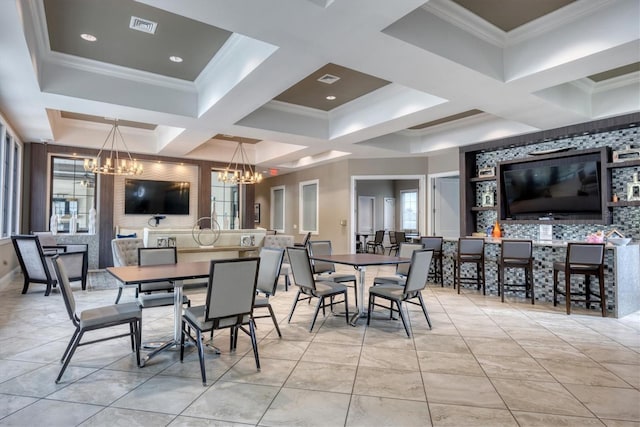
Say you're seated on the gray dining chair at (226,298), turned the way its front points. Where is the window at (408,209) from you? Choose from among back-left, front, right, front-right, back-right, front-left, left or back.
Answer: right

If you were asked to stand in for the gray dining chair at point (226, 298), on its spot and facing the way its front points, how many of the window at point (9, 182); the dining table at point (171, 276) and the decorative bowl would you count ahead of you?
2

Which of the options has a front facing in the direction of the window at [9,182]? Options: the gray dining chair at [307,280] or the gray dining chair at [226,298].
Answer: the gray dining chair at [226,298]

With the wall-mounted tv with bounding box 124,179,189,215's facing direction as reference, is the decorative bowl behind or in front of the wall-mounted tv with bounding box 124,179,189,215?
in front

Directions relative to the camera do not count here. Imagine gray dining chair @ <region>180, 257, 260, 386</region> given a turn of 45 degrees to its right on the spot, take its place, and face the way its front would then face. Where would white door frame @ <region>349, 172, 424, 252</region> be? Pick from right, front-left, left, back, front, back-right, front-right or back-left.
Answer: front-right

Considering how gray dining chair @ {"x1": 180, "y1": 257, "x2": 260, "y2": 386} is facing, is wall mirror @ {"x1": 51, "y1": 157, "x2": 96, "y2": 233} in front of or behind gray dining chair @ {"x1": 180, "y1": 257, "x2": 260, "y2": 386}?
in front

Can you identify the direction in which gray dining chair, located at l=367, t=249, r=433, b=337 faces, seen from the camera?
facing away from the viewer and to the left of the viewer

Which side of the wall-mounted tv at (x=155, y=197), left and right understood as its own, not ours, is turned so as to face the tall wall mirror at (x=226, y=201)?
left

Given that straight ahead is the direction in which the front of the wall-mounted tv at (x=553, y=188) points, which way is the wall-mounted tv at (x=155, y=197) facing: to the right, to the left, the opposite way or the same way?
to the left

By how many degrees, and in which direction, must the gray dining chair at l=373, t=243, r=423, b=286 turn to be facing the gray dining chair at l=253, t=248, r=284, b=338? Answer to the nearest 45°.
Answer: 0° — it already faces it

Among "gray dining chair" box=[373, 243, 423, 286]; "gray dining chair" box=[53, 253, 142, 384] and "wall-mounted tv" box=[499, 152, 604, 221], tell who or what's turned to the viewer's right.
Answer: "gray dining chair" box=[53, 253, 142, 384]

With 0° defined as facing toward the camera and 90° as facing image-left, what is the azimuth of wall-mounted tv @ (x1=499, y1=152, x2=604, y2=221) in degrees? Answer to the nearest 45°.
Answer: approximately 45°

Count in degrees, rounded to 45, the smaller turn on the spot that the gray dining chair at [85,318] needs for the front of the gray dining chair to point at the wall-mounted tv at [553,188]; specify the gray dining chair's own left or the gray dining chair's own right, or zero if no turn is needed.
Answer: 0° — it already faces it

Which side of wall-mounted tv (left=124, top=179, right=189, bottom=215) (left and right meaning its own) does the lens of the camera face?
front
